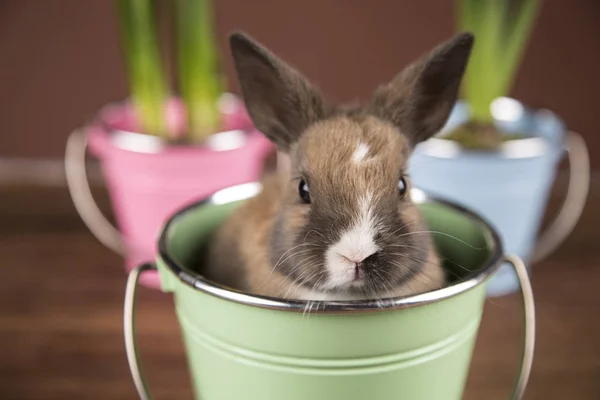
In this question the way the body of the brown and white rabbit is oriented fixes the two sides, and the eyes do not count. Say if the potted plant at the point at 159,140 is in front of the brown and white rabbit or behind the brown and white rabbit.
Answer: behind

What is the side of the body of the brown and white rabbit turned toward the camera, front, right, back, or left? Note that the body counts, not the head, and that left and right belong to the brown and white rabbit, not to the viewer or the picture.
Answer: front

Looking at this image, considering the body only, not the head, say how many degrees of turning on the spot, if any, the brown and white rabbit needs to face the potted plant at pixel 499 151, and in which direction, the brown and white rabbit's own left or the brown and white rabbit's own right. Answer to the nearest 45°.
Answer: approximately 135° to the brown and white rabbit's own left

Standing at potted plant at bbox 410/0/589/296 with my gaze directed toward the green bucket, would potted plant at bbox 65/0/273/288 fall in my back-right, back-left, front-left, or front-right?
front-right
